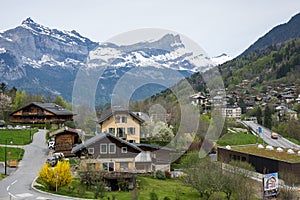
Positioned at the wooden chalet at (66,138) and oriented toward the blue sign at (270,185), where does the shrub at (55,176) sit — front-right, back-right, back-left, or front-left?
front-right

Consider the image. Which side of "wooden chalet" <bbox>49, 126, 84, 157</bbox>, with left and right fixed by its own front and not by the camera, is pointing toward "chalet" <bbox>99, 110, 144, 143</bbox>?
left

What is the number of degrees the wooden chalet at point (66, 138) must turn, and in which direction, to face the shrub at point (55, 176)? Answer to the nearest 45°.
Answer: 0° — it already faces it

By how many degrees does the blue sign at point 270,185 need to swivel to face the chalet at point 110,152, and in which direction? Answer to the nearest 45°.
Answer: approximately 90° to its right

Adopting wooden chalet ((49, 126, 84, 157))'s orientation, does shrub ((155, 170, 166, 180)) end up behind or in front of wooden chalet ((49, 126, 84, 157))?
in front

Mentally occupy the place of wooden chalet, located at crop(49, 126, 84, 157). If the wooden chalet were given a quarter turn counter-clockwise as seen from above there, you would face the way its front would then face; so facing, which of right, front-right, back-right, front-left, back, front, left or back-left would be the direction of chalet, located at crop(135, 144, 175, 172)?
front-right

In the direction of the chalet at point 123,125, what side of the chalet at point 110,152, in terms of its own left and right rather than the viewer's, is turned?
back

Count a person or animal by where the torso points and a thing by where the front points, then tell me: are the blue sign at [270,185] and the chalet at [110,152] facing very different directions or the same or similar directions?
same or similar directions

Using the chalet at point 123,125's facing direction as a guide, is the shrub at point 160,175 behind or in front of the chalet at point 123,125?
in front

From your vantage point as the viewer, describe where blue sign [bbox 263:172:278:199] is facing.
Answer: facing the viewer

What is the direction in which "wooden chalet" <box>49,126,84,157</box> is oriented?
toward the camera
